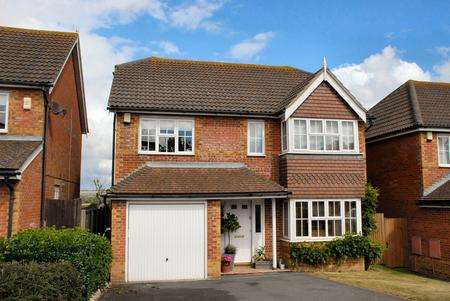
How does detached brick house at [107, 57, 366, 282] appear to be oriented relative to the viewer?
toward the camera

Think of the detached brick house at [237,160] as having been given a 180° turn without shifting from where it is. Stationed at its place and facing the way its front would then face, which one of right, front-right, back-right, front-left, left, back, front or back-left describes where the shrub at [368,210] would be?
right

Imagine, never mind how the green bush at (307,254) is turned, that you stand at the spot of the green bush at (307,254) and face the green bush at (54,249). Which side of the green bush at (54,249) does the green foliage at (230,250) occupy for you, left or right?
right

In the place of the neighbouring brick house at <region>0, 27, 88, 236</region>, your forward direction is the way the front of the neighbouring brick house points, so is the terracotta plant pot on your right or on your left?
on your left

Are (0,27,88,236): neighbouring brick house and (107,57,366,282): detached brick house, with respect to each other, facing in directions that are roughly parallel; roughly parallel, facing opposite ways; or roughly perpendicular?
roughly parallel

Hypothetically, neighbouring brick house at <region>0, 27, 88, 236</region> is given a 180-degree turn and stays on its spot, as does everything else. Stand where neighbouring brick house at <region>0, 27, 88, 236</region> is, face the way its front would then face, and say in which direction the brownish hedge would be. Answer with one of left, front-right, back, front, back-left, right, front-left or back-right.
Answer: back

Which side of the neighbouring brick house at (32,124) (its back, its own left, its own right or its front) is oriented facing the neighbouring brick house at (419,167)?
left

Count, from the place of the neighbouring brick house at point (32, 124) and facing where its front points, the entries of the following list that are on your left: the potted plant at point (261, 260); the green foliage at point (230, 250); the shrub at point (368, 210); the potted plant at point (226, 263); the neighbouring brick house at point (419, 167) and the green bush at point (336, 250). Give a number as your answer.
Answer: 6

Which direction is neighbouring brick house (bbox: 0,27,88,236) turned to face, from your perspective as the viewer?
facing the viewer

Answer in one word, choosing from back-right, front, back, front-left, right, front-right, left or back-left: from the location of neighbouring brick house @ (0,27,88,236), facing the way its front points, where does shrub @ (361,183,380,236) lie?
left

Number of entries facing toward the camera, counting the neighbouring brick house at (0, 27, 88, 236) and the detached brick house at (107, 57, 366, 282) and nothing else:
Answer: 2
